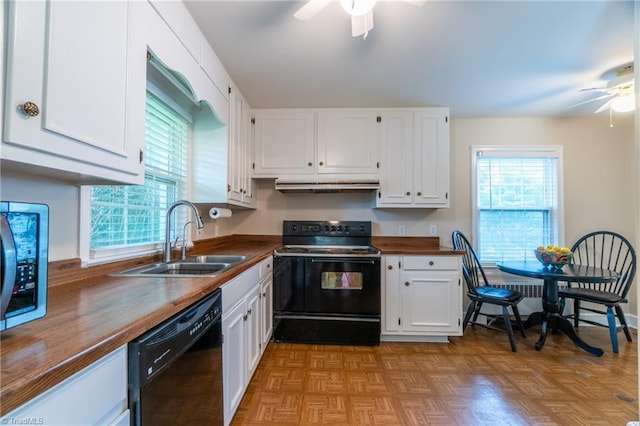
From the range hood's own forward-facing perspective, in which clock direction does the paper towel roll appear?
The paper towel roll is roughly at 2 o'clock from the range hood.

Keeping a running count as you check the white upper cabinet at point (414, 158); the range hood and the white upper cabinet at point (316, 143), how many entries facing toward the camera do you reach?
3

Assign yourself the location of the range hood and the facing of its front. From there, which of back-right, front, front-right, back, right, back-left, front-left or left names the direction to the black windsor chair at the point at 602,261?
left

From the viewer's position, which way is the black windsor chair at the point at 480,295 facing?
facing the viewer and to the right of the viewer

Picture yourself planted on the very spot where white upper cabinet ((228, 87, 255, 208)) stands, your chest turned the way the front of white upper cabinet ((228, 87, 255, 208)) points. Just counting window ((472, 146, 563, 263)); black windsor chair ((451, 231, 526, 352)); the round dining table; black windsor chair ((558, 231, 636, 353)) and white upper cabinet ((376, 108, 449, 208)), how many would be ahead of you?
5

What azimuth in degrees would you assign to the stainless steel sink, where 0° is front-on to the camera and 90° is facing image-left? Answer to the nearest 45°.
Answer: approximately 270°

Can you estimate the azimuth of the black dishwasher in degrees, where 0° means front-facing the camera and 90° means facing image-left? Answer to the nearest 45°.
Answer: approximately 315°

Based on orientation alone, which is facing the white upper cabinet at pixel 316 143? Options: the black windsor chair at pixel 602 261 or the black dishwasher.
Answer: the black windsor chair

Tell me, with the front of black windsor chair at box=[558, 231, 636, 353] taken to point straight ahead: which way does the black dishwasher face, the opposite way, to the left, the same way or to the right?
the opposite way

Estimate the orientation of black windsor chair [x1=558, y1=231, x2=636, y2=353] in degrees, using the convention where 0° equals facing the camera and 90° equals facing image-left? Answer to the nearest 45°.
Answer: approximately 45°

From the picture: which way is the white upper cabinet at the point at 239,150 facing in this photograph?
to the viewer's right

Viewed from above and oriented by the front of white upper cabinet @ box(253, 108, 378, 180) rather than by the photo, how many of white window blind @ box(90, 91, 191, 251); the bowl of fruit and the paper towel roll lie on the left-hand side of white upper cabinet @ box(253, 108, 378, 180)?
1

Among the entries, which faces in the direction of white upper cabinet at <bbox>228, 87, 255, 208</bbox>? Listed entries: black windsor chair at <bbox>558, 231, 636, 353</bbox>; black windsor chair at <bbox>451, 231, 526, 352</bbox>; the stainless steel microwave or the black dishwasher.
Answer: black windsor chair at <bbox>558, 231, 636, 353</bbox>

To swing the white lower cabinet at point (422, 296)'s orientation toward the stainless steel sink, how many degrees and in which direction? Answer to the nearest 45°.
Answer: approximately 45° to its right

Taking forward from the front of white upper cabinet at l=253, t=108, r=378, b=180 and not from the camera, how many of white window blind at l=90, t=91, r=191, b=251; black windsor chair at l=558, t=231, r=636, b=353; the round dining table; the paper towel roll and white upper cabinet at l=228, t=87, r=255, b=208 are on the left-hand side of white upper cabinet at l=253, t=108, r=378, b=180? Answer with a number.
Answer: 2
